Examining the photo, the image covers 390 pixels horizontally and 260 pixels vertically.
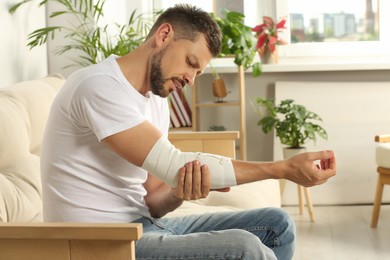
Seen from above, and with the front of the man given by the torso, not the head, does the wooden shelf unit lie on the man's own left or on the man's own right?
on the man's own left

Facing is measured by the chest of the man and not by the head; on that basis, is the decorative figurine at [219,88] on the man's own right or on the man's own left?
on the man's own left

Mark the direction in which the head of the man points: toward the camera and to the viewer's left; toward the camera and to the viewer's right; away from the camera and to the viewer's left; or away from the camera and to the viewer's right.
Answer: toward the camera and to the viewer's right

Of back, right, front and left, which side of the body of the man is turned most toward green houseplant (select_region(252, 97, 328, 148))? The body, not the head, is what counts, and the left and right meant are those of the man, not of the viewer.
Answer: left

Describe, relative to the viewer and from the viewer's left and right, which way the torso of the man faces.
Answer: facing to the right of the viewer

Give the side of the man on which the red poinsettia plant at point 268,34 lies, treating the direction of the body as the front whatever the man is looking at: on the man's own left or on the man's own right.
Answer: on the man's own left
